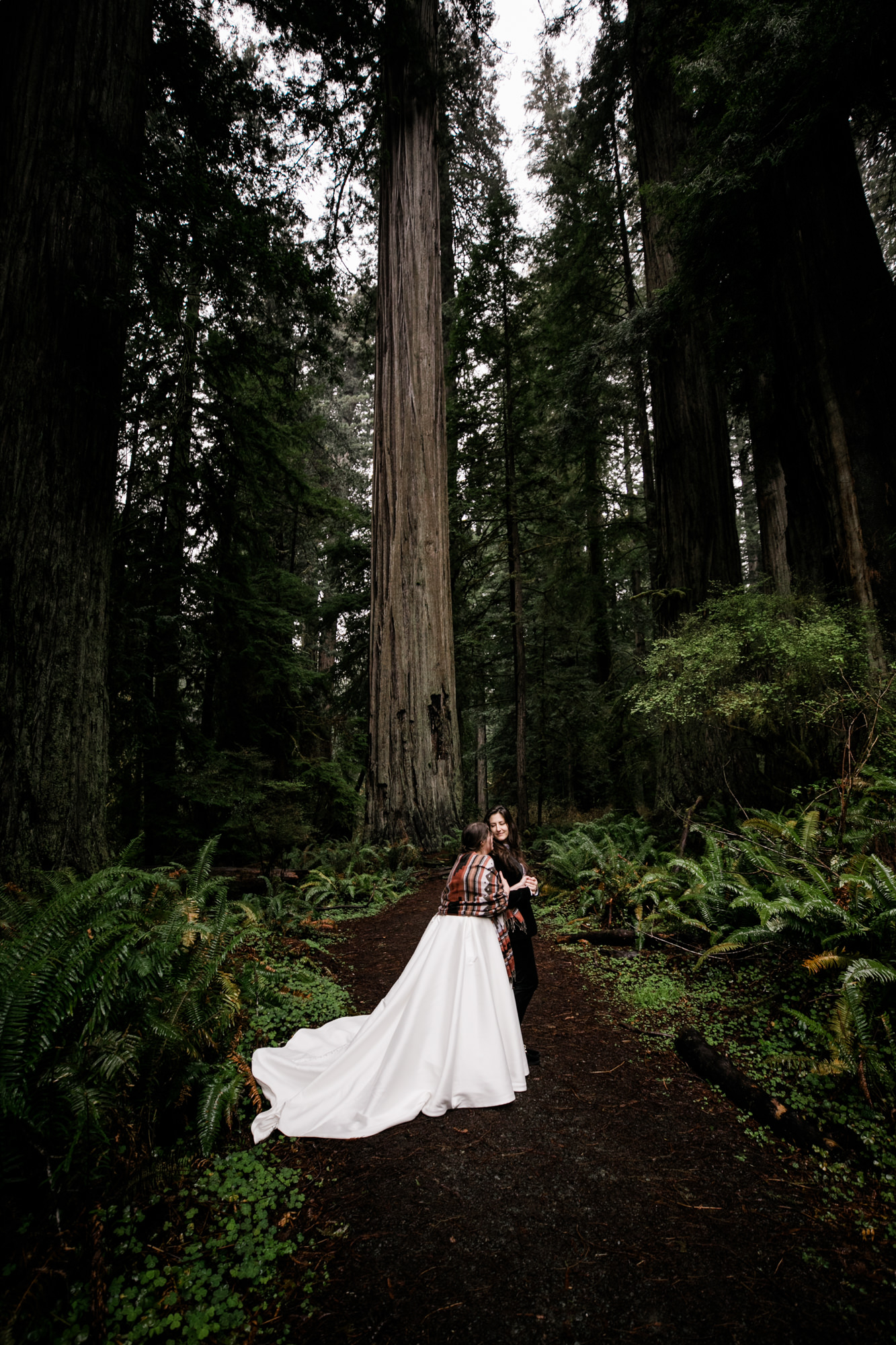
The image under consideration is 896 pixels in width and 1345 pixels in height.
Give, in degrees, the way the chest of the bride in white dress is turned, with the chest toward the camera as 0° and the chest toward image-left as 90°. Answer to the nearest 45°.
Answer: approximately 225°

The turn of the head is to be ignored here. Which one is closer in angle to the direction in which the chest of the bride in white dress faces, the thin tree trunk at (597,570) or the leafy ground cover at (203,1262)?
the thin tree trunk

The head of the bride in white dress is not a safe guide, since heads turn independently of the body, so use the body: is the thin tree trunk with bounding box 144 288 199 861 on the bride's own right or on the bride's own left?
on the bride's own left

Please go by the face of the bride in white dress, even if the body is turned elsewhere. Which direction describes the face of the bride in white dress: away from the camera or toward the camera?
away from the camera

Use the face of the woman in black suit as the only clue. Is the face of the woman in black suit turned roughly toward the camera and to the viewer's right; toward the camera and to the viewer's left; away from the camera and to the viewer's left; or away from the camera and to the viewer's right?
toward the camera and to the viewer's left

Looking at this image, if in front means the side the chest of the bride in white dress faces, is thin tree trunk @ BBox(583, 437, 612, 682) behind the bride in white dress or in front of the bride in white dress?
in front

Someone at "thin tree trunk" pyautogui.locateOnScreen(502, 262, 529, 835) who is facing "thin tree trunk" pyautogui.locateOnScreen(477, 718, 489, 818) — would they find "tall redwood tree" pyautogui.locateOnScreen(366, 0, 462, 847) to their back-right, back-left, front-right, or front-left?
back-left

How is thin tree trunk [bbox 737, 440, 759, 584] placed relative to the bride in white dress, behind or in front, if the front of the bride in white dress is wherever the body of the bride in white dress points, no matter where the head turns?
in front

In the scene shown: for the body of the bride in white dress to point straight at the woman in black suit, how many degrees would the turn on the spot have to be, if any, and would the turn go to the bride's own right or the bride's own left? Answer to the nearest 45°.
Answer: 0° — they already face them
